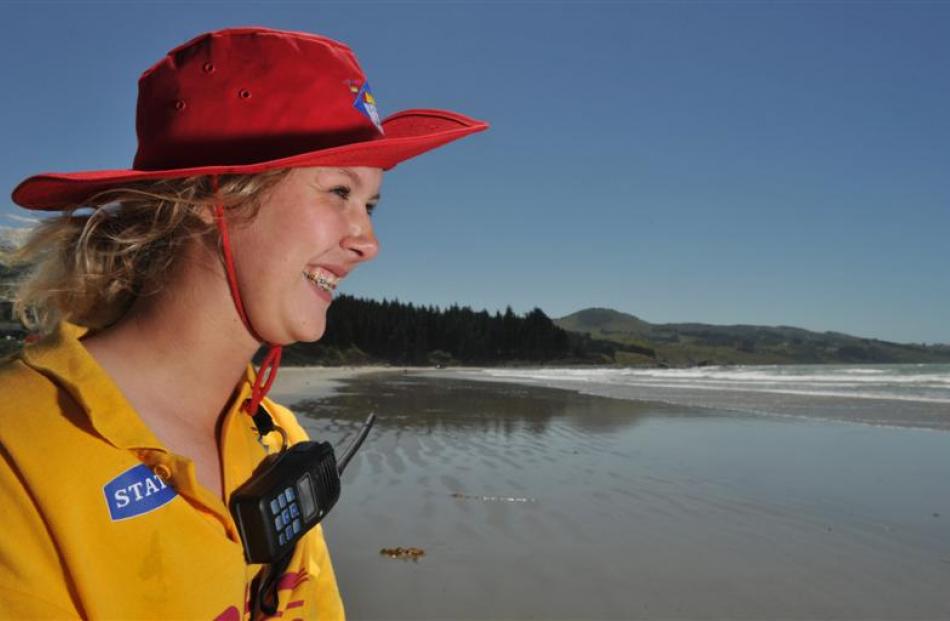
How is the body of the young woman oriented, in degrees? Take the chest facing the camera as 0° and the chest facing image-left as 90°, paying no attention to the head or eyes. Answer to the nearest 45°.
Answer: approximately 315°

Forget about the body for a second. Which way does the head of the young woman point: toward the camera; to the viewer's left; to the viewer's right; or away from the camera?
to the viewer's right
